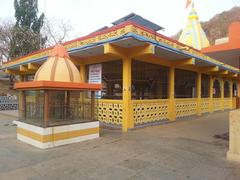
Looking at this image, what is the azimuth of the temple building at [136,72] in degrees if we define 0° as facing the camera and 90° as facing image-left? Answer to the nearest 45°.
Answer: approximately 45°

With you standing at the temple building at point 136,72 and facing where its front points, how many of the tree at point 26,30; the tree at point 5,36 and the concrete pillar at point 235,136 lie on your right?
2

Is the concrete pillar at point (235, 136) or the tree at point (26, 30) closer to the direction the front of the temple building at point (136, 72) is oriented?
the concrete pillar

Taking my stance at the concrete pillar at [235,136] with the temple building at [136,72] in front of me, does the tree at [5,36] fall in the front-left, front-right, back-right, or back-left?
front-left

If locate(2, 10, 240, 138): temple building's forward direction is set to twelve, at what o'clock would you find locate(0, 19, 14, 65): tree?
The tree is roughly at 3 o'clock from the temple building.
